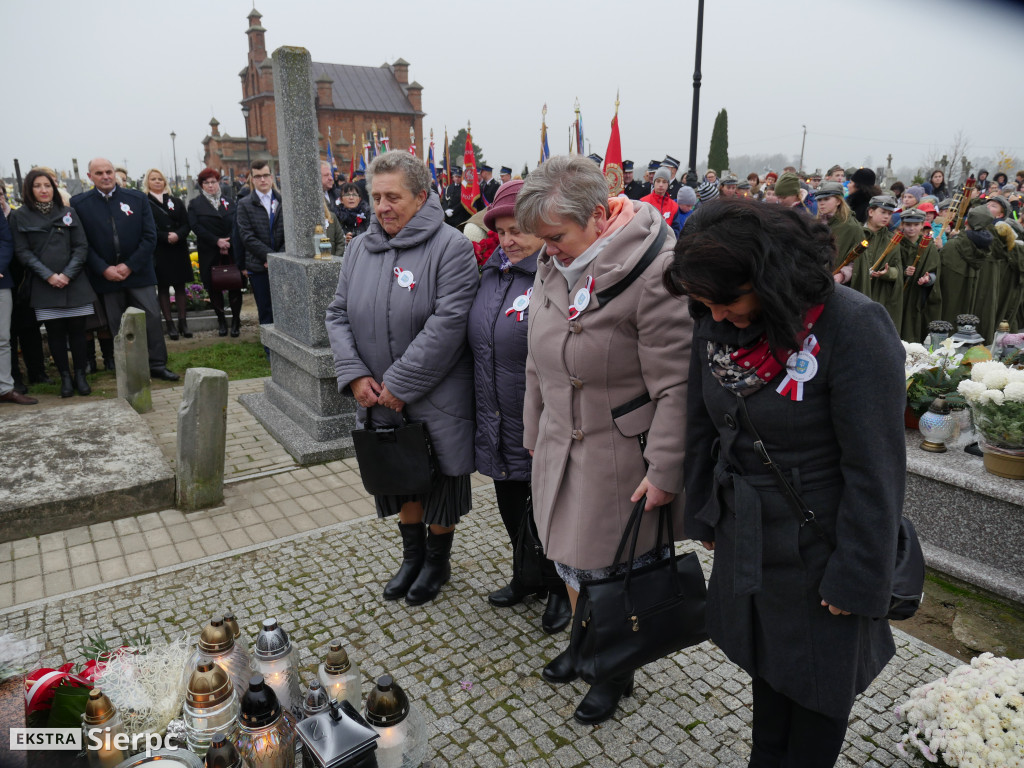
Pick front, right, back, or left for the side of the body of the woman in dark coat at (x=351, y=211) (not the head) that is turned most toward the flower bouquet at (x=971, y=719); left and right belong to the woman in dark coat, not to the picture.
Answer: front

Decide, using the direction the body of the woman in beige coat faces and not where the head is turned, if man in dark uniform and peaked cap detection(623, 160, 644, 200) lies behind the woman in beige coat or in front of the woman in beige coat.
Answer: behind

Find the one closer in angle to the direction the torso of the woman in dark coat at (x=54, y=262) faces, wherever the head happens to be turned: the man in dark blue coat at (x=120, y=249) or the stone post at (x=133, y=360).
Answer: the stone post

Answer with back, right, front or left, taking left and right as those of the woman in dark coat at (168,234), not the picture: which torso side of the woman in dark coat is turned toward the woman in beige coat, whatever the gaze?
front

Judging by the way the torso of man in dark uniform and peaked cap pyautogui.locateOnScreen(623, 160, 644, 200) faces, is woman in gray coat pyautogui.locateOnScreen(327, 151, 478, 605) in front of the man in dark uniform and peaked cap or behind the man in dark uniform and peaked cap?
in front

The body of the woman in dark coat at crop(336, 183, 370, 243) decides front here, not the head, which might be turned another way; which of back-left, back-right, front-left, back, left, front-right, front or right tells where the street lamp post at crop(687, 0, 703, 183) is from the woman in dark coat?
left

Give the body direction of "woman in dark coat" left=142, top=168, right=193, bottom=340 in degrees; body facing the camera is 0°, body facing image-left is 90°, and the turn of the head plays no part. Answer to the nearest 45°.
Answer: approximately 0°

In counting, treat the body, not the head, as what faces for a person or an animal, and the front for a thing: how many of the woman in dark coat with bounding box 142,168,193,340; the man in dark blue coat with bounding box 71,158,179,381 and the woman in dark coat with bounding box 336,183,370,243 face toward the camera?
3

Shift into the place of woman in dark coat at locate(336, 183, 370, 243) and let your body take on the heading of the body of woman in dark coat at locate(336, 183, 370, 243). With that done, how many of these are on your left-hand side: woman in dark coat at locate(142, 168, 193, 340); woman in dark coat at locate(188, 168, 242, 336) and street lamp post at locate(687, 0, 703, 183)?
1

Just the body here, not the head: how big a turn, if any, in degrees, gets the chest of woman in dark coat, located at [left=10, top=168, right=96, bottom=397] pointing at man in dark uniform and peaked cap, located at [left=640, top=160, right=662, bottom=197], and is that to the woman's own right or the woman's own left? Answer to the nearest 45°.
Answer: approximately 90° to the woman's own left

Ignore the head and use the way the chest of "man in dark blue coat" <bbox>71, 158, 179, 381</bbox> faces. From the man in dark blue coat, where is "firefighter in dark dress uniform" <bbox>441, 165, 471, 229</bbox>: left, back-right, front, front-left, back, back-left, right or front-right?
back-left

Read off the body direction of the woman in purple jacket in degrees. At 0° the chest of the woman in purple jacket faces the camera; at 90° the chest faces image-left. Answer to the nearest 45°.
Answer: approximately 45°

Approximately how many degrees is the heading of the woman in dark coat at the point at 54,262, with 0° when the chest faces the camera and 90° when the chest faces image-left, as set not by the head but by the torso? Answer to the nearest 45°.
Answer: approximately 0°
